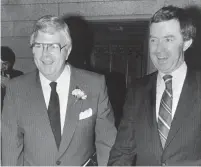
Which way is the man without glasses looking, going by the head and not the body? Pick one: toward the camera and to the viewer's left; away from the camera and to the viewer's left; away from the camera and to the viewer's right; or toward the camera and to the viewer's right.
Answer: toward the camera and to the viewer's left

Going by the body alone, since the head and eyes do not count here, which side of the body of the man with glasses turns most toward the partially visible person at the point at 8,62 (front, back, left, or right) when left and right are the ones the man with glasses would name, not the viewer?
back

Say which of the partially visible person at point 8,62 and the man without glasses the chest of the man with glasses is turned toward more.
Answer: the man without glasses

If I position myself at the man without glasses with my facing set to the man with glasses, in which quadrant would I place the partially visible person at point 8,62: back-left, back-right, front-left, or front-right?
front-right

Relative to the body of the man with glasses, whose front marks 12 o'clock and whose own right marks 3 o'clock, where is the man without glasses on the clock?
The man without glasses is roughly at 10 o'clock from the man with glasses.

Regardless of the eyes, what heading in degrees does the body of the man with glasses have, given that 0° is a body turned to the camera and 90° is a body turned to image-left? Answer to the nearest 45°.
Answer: approximately 0°
